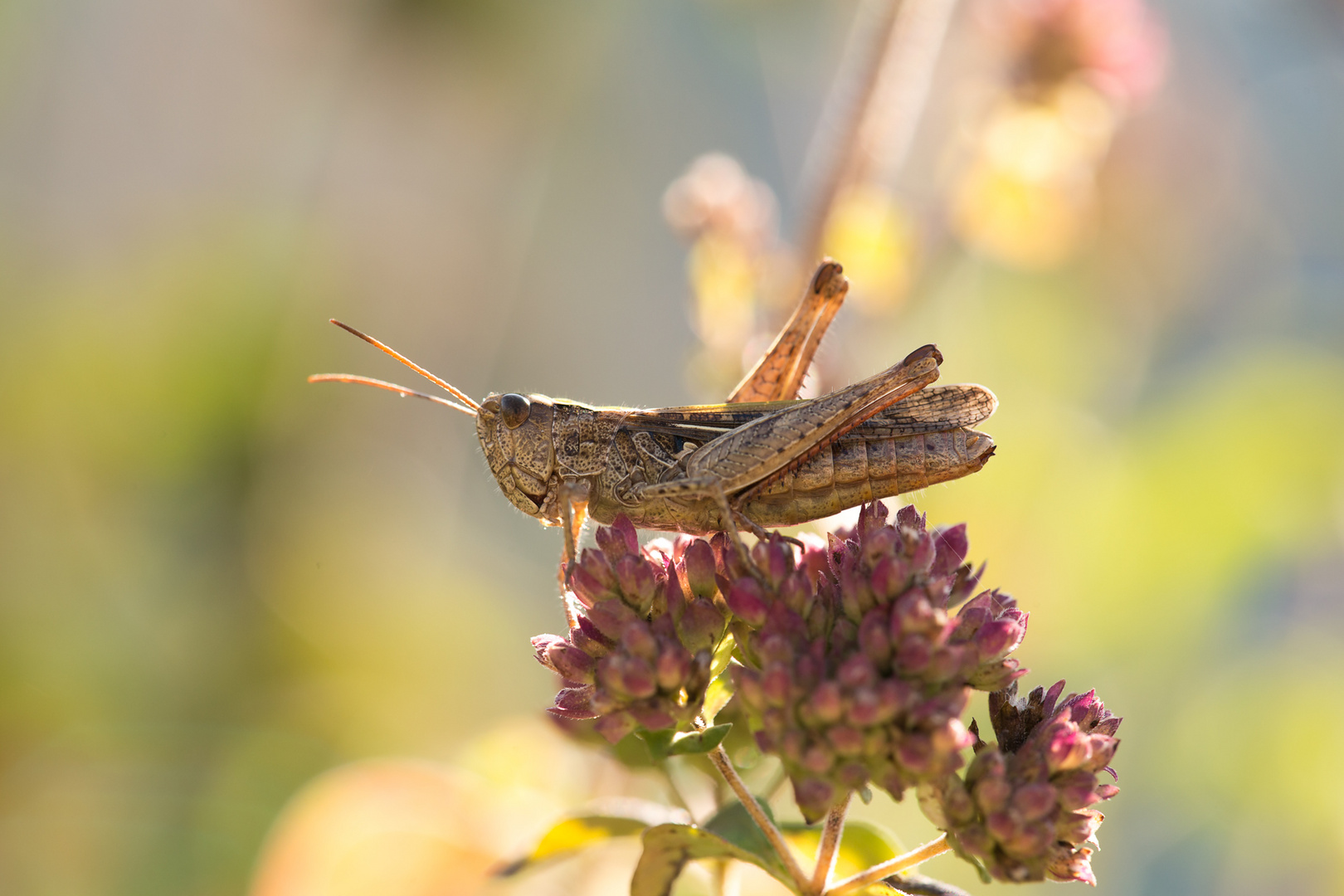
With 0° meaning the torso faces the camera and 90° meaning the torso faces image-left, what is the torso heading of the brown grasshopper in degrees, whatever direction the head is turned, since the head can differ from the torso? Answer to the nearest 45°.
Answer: approximately 90°

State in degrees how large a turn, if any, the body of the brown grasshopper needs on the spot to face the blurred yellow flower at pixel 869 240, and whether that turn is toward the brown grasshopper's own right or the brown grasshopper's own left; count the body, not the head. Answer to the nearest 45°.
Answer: approximately 90° to the brown grasshopper's own right

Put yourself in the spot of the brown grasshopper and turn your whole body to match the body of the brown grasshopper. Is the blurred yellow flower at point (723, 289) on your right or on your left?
on your right

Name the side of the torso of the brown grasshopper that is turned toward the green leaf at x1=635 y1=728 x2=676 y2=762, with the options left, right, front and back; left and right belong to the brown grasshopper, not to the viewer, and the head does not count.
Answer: left

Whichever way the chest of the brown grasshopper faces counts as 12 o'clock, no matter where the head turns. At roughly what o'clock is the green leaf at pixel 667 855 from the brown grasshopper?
The green leaf is roughly at 9 o'clock from the brown grasshopper.

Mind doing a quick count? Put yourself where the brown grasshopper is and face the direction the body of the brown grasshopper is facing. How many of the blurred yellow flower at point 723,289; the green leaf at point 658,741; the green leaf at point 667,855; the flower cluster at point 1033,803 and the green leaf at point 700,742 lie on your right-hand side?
1

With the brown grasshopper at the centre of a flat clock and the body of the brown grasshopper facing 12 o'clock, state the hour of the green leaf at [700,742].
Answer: The green leaf is roughly at 9 o'clock from the brown grasshopper.
